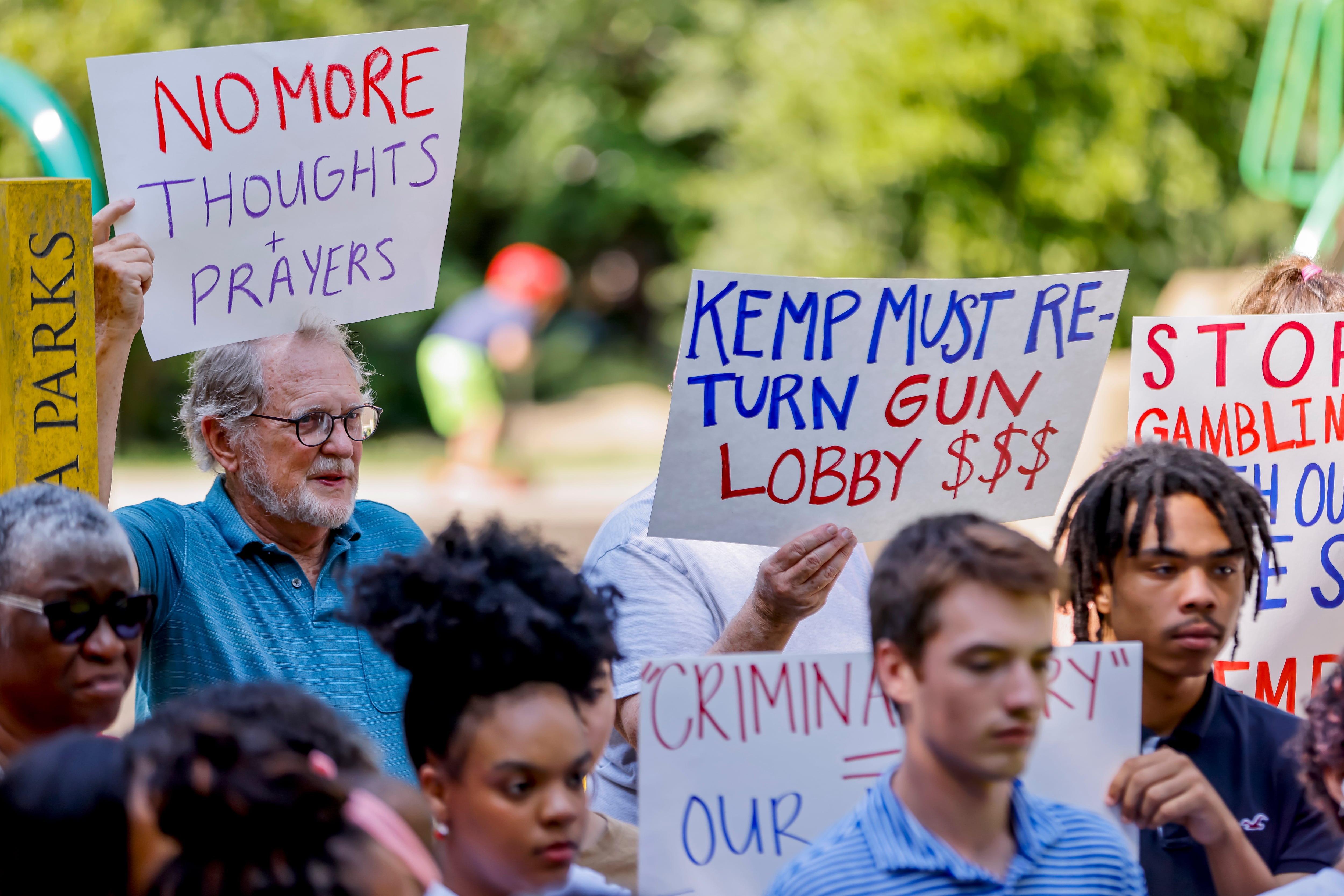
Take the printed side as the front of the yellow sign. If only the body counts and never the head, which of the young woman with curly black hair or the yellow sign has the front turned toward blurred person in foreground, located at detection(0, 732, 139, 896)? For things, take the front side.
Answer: the yellow sign

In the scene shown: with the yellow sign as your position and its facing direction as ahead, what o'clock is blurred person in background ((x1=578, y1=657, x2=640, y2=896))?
The blurred person in background is roughly at 10 o'clock from the yellow sign.

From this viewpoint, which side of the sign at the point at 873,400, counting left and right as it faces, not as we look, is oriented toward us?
front

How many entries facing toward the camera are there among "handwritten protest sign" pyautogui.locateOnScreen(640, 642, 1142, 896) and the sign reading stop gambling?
2

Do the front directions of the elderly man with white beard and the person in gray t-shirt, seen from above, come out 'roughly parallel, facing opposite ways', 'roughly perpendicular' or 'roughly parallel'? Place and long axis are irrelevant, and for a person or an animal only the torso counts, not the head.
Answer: roughly parallel

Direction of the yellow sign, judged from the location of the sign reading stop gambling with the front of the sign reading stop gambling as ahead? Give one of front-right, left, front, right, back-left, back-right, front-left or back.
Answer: front-right

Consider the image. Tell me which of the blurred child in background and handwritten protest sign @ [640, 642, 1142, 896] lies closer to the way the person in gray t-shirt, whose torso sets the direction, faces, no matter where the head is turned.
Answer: the handwritten protest sign

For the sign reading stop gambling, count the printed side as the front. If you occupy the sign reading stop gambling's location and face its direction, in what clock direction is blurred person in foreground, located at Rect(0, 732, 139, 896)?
The blurred person in foreground is roughly at 1 o'clock from the sign reading stop gambling.

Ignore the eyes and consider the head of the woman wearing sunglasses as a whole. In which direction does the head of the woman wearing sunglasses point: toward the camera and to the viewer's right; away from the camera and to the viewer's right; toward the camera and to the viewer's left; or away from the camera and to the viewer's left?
toward the camera and to the viewer's right

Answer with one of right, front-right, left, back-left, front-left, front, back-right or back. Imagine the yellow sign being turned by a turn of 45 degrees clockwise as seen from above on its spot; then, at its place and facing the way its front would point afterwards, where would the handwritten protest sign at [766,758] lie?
left

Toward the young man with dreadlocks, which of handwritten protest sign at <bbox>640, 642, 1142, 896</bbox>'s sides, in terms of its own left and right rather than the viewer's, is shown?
left

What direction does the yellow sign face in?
toward the camera
